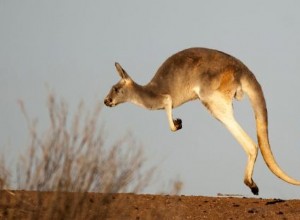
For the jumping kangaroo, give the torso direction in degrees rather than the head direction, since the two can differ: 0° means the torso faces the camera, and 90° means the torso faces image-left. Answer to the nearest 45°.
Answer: approximately 90°
